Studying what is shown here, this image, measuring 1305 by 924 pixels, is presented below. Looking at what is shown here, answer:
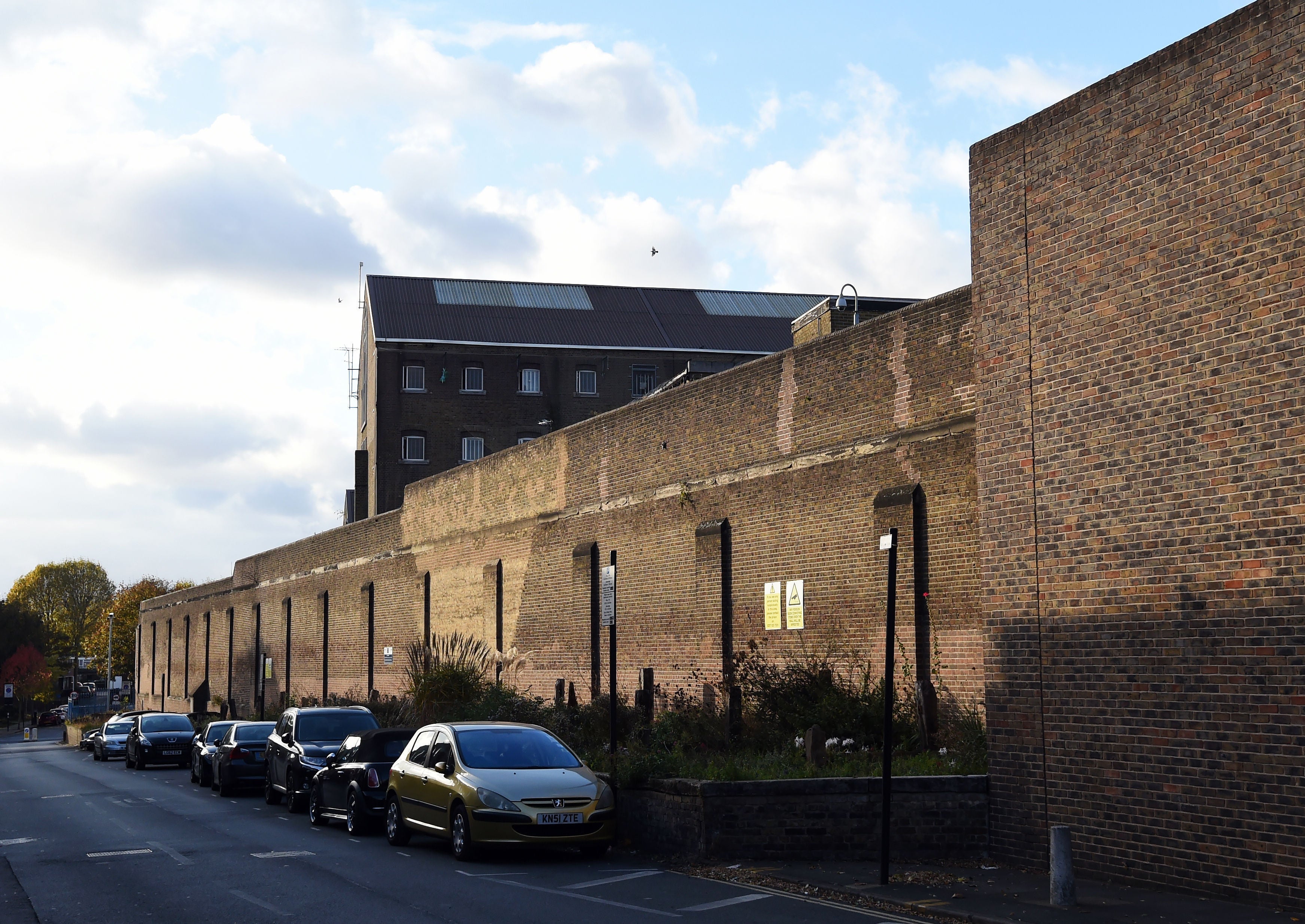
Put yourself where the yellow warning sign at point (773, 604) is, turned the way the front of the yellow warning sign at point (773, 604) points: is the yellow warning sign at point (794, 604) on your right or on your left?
on your left

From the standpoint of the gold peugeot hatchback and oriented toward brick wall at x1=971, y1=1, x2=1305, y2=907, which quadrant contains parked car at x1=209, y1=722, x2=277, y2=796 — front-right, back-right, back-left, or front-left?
back-left

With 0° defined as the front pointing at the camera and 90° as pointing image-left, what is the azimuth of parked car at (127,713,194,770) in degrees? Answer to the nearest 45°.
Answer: approximately 315°

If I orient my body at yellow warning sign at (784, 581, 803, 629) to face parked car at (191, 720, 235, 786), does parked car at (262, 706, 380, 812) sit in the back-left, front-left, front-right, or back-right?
front-left

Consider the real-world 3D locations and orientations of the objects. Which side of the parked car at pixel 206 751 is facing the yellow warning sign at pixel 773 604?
front

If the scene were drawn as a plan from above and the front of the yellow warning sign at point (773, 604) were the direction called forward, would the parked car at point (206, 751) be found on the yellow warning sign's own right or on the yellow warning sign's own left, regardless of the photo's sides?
on the yellow warning sign's own right

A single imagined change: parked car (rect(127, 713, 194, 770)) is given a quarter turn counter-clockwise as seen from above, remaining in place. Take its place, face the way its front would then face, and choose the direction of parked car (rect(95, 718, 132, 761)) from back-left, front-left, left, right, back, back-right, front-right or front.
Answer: front-left

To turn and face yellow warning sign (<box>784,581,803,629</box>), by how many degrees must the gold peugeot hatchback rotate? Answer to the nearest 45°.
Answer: approximately 90° to its left

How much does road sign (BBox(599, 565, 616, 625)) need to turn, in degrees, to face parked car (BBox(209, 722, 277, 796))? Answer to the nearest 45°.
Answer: approximately 90° to its right

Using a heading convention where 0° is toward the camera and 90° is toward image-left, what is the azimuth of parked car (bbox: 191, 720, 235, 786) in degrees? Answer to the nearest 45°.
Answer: approximately 315°
